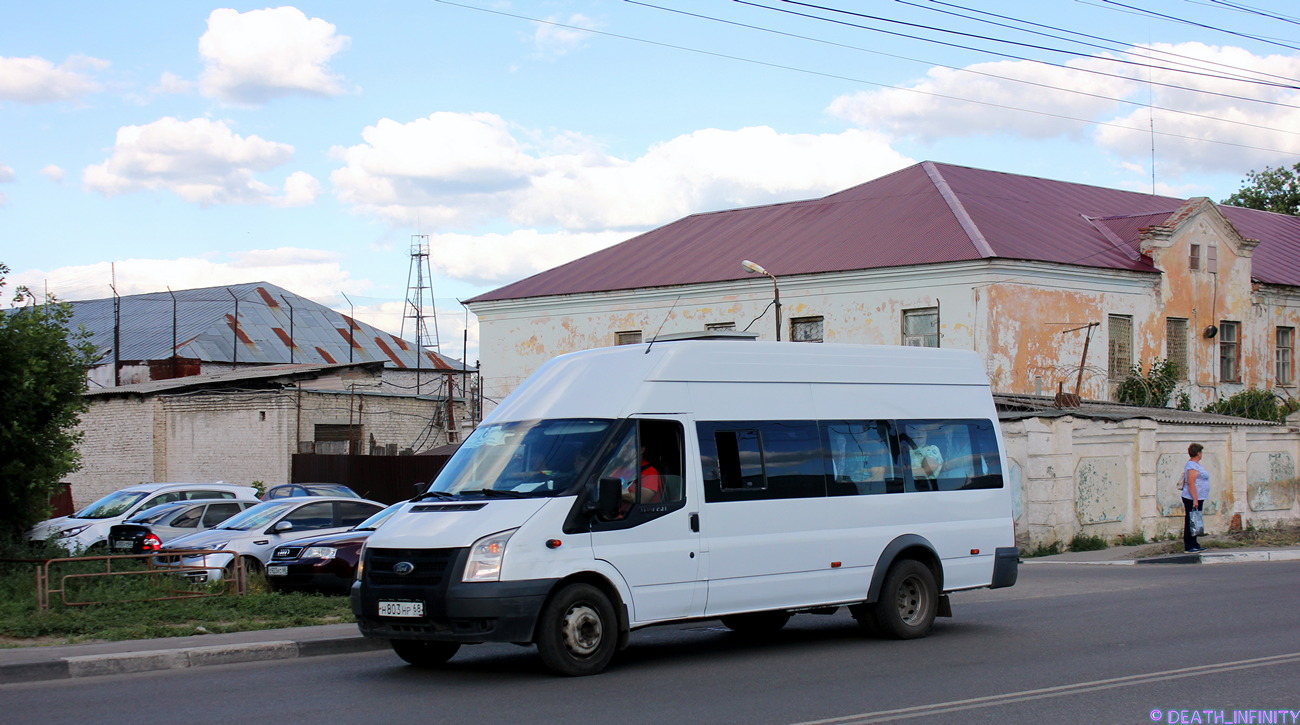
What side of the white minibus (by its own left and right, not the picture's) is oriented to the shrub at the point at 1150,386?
back

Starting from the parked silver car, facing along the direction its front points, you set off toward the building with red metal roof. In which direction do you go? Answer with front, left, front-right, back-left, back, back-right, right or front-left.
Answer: back

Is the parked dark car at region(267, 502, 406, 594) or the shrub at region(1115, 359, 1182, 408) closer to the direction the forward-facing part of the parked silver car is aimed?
the parked dark car

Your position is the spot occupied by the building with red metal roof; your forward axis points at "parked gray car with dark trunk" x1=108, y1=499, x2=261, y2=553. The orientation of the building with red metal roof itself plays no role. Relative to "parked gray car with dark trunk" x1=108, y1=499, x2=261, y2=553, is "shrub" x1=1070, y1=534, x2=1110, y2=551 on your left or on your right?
left

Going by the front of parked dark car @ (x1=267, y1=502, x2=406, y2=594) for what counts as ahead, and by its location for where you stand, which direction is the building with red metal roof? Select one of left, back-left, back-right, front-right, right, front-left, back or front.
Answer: back

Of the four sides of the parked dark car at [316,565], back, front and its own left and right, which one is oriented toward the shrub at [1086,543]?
back

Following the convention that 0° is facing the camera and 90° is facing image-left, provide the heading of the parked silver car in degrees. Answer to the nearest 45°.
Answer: approximately 45°

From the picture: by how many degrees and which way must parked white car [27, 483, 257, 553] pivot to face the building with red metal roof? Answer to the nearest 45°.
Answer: approximately 135° to its left

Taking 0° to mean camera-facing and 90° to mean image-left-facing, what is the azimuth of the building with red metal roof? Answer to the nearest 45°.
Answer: approximately 315°

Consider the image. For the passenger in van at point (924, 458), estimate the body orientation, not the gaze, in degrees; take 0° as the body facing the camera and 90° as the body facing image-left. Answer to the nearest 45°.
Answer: approximately 45°

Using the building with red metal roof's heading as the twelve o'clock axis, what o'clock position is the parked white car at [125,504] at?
The parked white car is roughly at 3 o'clock from the building with red metal roof.

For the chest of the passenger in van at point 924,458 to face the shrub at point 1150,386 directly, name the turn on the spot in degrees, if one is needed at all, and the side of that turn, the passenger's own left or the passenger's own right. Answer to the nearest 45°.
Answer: approximately 135° to the passenger's own right
